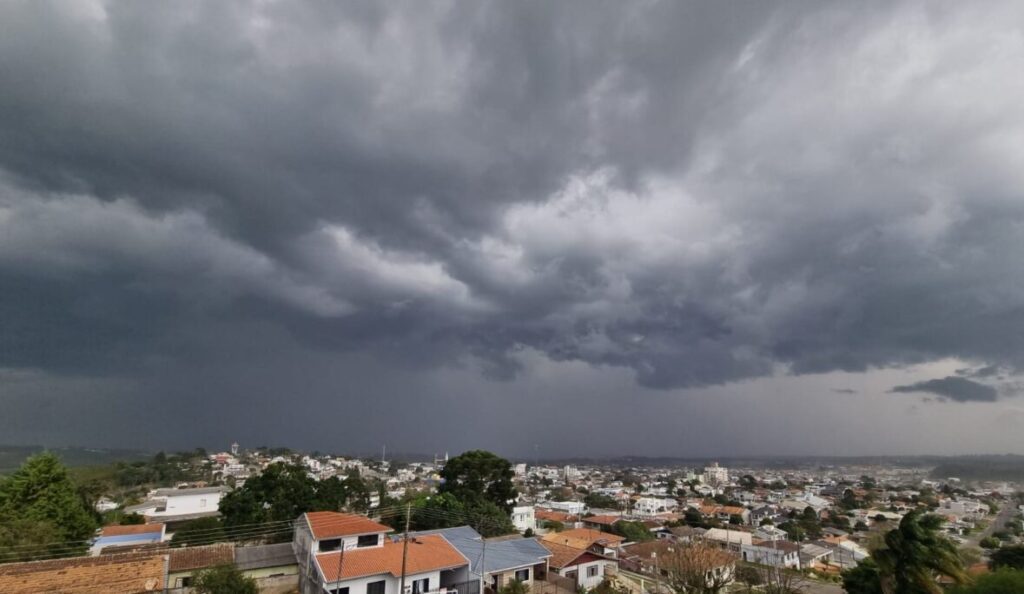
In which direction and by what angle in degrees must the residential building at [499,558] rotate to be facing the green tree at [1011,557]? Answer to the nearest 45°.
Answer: approximately 45° to its left

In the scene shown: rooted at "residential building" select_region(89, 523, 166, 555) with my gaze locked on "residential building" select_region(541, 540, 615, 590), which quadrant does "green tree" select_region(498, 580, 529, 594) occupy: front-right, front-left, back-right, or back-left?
front-right

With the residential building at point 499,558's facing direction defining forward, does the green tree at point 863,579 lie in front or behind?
in front

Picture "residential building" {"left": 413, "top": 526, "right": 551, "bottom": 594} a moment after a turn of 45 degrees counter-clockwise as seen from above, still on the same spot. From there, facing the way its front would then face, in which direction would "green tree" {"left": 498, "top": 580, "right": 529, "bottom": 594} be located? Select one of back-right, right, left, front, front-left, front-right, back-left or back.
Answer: right

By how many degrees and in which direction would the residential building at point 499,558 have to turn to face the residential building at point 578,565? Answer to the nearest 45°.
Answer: approximately 90° to its left

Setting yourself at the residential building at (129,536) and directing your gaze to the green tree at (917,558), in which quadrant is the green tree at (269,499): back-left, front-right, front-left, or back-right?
front-left

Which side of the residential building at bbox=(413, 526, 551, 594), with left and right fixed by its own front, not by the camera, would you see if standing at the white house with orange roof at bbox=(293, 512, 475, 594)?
right

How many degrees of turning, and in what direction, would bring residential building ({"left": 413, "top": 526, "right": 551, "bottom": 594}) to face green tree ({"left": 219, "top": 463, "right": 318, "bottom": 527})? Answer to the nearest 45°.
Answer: approximately 180°

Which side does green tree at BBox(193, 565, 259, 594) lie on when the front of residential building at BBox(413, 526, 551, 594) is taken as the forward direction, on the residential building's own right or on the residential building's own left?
on the residential building's own right

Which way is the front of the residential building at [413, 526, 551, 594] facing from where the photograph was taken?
facing the viewer and to the right of the viewer

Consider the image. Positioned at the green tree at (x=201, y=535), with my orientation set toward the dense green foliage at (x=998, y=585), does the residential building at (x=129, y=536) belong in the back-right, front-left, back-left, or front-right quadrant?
back-right

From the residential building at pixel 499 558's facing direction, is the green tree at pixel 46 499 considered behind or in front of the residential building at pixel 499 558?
behind
